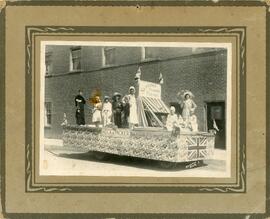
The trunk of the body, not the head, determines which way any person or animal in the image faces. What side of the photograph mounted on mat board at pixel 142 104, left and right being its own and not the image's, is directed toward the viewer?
front
